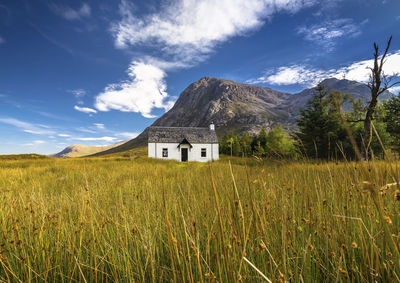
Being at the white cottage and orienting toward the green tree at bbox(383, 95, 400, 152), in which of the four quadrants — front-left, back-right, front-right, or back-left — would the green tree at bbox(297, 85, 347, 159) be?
front-right

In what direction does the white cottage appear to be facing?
toward the camera

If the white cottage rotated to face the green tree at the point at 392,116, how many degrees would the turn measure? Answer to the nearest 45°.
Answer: approximately 90° to its left

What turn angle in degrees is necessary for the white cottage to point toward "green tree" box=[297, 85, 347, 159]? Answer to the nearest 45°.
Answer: approximately 45° to its left

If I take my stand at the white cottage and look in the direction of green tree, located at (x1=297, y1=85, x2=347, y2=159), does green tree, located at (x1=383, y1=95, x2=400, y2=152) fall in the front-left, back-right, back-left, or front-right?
front-left
